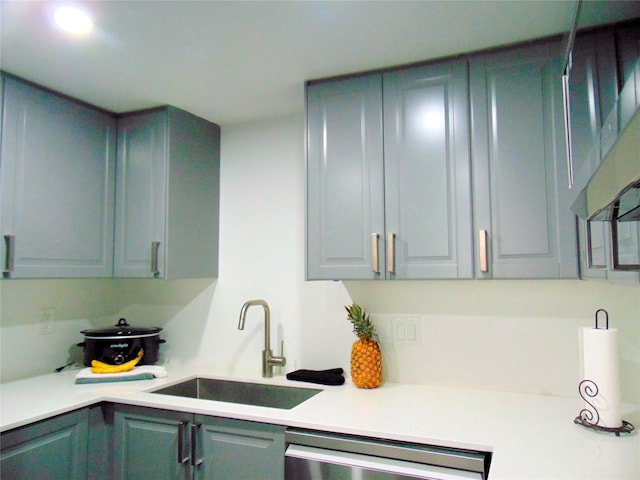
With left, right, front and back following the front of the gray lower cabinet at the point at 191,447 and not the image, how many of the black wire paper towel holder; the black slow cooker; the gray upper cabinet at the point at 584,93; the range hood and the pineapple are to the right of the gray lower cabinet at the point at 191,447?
1

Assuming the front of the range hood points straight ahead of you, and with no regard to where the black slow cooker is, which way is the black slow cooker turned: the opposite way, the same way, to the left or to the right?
to the left

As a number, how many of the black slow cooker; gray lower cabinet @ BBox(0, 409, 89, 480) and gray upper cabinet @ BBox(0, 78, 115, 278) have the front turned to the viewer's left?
0

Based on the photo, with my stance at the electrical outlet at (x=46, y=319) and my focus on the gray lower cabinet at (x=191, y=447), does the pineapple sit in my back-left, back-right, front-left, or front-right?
front-left

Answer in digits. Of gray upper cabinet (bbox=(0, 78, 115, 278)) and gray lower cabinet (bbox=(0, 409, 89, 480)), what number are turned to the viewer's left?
0

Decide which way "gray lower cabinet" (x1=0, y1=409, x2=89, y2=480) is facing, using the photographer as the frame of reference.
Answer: facing the viewer and to the right of the viewer

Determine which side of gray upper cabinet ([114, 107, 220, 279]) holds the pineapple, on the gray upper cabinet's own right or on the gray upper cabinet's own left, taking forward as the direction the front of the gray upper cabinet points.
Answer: on the gray upper cabinet's own left

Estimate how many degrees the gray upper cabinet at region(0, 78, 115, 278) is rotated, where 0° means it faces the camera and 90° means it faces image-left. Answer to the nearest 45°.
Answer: approximately 315°

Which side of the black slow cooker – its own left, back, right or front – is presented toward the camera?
front

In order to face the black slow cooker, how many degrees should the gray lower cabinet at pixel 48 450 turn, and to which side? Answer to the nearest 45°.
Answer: approximately 90° to its left

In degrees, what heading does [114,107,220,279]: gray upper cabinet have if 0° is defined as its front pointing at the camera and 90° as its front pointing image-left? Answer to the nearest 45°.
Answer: approximately 45°

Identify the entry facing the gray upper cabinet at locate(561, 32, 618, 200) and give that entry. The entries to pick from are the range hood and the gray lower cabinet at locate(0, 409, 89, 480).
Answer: the gray lower cabinet
